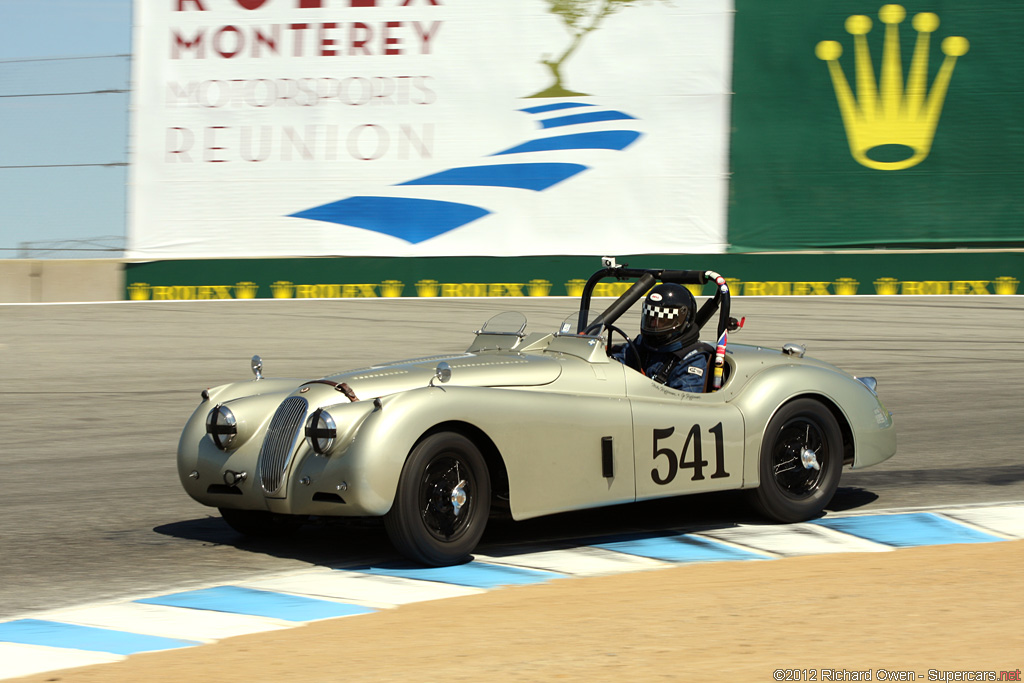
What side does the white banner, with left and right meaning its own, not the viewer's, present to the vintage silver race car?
front

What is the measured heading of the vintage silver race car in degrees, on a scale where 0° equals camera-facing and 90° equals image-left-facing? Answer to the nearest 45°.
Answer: approximately 45°

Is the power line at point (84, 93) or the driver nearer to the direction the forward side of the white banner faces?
the driver

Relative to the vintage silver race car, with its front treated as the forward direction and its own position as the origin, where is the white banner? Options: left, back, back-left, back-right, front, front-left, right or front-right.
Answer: back-right

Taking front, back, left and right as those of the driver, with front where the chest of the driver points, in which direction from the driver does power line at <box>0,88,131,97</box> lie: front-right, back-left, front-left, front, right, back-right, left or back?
right

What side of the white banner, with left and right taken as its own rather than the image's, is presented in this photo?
front

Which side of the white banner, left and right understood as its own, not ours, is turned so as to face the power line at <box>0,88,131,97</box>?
right

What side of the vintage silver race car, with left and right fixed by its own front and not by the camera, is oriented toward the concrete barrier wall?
right

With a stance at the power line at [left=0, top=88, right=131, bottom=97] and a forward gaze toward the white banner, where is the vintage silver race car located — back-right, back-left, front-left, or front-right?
front-right

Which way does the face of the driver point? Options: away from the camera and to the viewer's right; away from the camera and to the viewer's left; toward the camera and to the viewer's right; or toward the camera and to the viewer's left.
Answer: toward the camera and to the viewer's left
